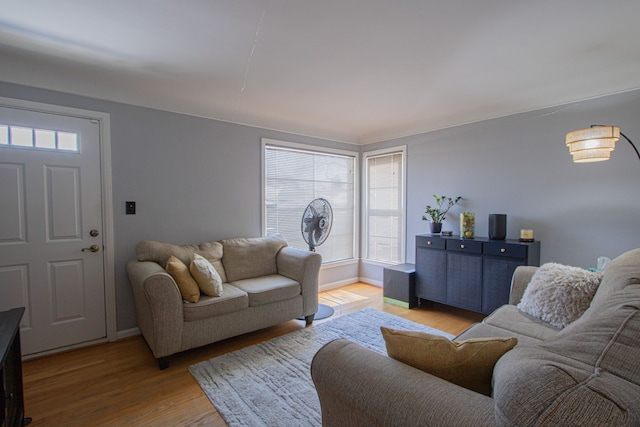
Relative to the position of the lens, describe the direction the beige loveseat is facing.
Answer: facing the viewer and to the right of the viewer

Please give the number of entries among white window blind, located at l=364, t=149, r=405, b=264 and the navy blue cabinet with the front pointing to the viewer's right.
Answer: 0

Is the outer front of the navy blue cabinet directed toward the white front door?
yes

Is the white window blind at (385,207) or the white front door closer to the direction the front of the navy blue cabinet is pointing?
the white front door

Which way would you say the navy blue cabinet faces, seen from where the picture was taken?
facing the viewer and to the left of the viewer

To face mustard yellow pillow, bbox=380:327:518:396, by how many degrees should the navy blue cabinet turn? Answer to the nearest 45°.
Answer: approximately 45° to its left

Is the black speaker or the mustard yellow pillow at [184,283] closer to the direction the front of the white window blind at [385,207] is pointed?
the mustard yellow pillow

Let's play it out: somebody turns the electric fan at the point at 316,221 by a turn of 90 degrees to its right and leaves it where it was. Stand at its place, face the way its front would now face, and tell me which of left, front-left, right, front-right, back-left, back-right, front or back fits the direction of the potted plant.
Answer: back-left

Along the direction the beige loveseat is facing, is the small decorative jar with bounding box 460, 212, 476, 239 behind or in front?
in front

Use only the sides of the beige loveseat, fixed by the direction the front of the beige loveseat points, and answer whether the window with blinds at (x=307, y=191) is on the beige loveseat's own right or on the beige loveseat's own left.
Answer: on the beige loveseat's own left
